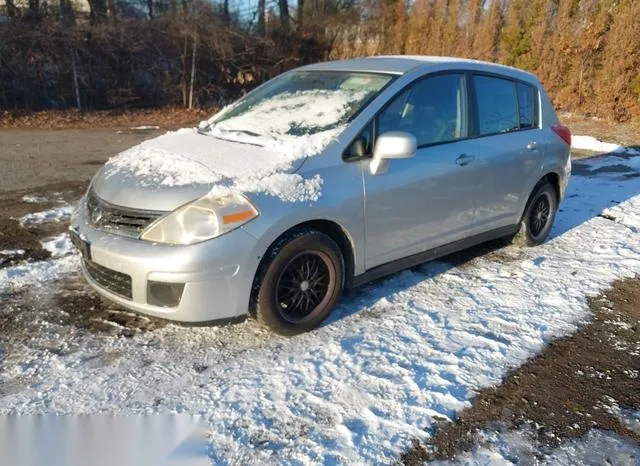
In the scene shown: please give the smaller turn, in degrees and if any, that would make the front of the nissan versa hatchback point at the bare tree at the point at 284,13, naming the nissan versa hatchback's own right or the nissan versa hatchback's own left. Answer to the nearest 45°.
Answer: approximately 135° to the nissan versa hatchback's own right

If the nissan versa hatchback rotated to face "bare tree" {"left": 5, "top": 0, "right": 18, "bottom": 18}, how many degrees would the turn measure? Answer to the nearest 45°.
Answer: approximately 90° to its right

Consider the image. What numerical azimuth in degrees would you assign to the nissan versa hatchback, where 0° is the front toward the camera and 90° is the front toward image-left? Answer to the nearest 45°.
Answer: approximately 45°

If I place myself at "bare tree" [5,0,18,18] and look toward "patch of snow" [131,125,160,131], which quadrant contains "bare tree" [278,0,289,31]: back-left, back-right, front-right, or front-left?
front-left

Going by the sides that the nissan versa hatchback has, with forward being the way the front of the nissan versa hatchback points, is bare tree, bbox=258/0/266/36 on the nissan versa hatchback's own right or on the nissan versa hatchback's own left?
on the nissan versa hatchback's own right

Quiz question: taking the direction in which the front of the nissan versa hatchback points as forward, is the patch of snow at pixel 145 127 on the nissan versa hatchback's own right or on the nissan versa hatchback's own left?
on the nissan versa hatchback's own right

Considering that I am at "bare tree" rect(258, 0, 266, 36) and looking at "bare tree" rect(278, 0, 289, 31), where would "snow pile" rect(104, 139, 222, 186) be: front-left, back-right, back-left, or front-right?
back-right

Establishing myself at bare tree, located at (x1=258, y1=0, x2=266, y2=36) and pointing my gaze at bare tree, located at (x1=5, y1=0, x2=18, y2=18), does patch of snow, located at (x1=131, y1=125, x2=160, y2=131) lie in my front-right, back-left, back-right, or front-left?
front-left
